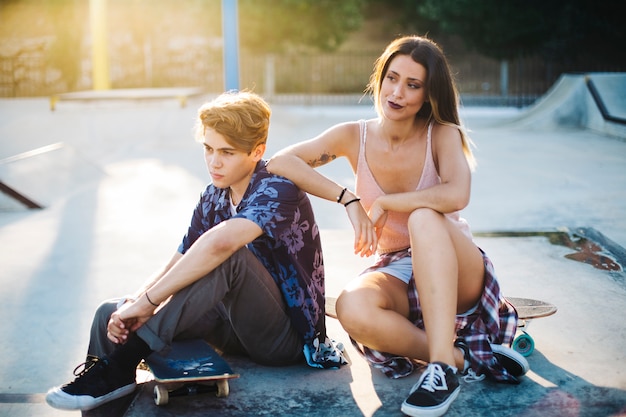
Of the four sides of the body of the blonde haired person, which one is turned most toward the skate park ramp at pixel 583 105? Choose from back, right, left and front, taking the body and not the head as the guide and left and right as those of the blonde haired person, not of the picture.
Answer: back

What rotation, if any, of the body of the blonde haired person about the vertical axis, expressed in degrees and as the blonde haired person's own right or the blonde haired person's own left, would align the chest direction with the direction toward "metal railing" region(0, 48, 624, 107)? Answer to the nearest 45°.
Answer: approximately 135° to the blonde haired person's own right

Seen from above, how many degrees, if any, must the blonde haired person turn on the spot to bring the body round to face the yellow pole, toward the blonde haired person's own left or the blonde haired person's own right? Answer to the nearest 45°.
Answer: approximately 135° to the blonde haired person's own right

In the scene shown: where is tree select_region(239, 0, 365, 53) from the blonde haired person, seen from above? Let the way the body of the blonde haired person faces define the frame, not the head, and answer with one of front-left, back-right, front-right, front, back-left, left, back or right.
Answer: back-right

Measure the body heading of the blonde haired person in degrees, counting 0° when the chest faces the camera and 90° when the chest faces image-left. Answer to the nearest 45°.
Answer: approximately 45°

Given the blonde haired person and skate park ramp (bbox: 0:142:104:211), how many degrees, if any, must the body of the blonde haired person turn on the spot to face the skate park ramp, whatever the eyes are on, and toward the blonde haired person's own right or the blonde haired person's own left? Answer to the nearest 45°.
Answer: approximately 135° to the blonde haired person's own right
